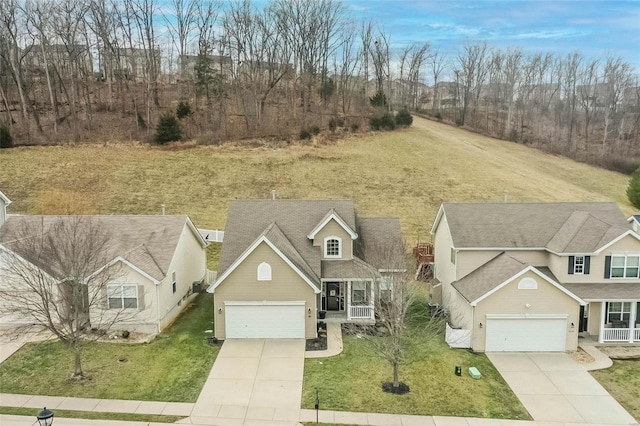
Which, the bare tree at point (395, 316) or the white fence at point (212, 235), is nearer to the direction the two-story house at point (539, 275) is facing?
the bare tree

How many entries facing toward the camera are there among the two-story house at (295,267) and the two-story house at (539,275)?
2

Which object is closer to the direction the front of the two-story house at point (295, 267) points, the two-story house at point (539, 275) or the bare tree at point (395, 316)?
the bare tree

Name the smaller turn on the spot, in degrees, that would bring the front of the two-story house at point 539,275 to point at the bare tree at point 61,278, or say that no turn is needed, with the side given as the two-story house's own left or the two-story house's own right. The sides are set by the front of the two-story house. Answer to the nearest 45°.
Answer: approximately 45° to the two-story house's own right

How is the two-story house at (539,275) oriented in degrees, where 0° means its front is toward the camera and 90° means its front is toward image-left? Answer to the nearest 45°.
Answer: approximately 0°

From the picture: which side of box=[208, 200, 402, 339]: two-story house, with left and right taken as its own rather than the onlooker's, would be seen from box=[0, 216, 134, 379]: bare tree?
right

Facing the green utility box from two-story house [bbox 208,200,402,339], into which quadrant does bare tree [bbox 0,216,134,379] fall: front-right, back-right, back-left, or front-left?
back-right

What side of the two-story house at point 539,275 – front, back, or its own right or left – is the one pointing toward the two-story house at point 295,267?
right

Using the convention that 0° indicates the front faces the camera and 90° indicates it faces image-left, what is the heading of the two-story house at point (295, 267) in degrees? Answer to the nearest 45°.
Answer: approximately 0°

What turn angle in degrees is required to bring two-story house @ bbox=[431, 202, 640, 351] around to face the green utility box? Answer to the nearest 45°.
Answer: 0° — it already faces it
